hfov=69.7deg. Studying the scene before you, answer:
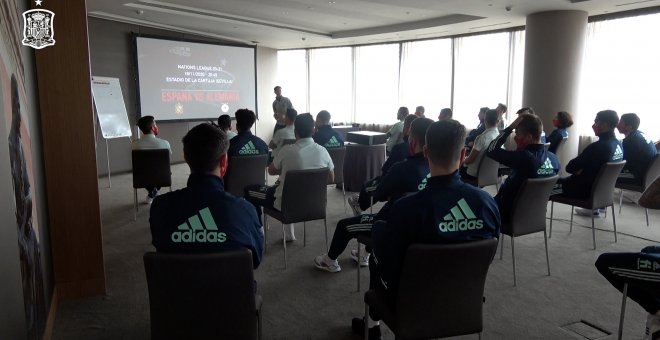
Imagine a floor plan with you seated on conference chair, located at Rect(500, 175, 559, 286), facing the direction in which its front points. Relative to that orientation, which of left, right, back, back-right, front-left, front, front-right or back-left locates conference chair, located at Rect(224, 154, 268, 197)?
front-left

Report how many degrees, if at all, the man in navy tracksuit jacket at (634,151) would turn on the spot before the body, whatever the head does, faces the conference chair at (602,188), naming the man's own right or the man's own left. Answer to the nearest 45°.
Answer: approximately 90° to the man's own left

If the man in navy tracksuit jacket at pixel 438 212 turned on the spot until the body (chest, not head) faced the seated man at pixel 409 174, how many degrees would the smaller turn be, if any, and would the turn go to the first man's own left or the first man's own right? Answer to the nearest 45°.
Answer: approximately 45° to the first man's own right

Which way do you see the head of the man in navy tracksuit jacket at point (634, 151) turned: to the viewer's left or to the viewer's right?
to the viewer's left

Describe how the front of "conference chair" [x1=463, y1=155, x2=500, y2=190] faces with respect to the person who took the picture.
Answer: facing away from the viewer and to the left of the viewer

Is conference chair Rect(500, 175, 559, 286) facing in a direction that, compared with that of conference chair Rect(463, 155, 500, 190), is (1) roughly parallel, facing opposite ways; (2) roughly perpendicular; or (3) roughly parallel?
roughly parallel

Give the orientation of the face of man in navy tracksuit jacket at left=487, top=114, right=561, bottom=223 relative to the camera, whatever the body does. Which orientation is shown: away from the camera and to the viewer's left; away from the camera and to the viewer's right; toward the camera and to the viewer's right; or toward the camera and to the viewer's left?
away from the camera and to the viewer's left

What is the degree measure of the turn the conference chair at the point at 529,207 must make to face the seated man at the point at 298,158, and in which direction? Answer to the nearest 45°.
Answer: approximately 45° to its left

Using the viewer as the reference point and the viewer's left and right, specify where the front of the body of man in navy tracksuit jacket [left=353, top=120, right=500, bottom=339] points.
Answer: facing away from the viewer and to the left of the viewer

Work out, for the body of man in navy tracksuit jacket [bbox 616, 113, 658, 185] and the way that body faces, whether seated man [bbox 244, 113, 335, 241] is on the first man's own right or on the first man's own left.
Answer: on the first man's own left

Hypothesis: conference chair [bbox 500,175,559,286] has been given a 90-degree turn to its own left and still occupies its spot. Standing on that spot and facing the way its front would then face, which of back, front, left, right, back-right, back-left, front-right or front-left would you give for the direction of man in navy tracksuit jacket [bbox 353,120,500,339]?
front-left

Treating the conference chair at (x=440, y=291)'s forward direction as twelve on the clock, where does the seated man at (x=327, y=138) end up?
The seated man is roughly at 1 o'clock from the conference chair.

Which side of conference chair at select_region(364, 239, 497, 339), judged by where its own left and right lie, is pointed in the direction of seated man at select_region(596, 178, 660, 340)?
right

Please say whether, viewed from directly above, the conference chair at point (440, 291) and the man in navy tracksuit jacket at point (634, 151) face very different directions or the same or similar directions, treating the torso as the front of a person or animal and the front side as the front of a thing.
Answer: same or similar directions

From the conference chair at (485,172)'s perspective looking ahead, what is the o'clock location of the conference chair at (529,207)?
the conference chair at (529,207) is roughly at 7 o'clock from the conference chair at (485,172).

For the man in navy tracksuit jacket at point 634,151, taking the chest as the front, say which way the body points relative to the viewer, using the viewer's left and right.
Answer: facing to the left of the viewer

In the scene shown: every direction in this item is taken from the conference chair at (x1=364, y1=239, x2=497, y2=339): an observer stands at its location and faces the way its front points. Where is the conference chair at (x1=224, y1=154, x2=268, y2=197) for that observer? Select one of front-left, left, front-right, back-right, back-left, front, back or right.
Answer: front

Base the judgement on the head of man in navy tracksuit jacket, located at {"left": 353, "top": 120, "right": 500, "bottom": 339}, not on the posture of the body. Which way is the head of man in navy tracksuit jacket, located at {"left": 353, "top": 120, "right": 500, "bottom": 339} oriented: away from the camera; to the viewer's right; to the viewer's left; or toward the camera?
away from the camera
